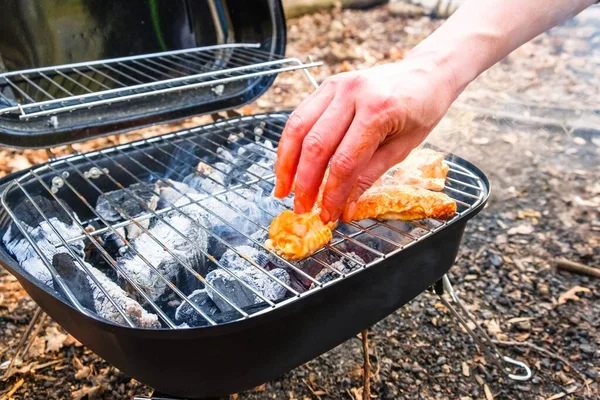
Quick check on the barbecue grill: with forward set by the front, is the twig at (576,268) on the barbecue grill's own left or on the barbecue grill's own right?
on the barbecue grill's own left

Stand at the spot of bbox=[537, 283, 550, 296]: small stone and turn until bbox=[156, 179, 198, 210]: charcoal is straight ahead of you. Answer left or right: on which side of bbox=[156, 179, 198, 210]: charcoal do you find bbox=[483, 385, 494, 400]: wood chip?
left

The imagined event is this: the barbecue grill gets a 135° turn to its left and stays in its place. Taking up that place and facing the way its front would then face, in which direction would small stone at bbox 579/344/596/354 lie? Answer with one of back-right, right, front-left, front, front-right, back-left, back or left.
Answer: right

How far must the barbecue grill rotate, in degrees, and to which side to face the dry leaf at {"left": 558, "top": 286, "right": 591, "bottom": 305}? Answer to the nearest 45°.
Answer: approximately 45° to its left

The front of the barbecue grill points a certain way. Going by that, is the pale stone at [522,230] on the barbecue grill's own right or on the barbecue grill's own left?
on the barbecue grill's own left

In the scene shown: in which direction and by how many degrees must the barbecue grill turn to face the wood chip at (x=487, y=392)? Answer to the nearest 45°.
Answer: approximately 45° to its left

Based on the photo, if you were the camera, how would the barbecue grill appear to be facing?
facing the viewer and to the right of the viewer
